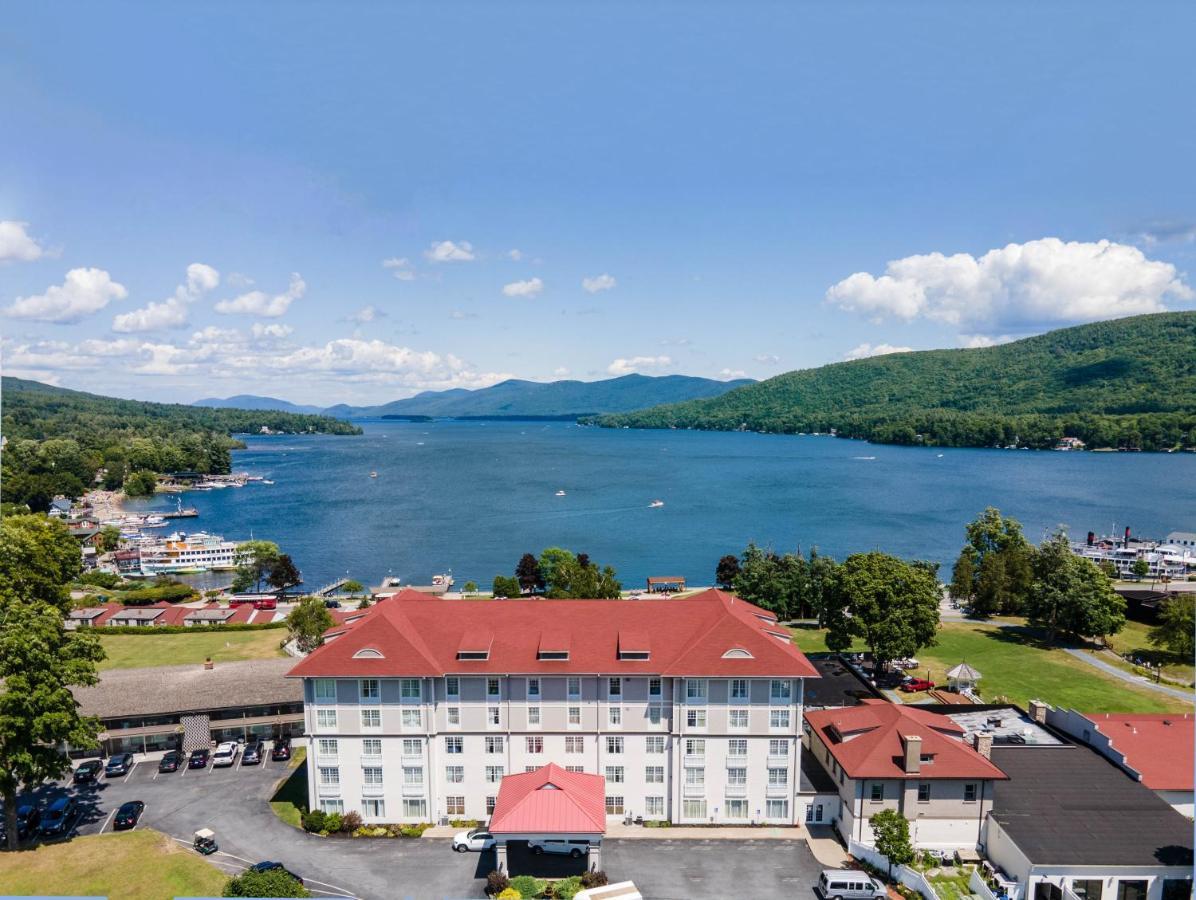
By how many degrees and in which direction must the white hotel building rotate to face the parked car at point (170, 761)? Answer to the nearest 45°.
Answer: approximately 90° to its right

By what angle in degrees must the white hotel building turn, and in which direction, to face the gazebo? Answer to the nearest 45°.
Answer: approximately 135° to its left

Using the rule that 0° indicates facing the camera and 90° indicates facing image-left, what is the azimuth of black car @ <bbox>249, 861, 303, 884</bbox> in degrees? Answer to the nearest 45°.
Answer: approximately 90°

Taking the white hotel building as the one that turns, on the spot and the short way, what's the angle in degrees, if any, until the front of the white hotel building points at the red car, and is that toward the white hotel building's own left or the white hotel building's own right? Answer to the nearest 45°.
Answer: approximately 135° to the white hotel building's own left

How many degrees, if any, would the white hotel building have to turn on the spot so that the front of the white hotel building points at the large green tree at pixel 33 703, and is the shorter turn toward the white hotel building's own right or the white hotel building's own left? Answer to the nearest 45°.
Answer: approximately 90° to the white hotel building's own right

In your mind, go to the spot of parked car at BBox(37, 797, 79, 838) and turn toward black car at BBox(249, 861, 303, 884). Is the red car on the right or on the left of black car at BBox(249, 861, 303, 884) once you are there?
left

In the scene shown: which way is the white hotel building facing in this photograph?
toward the camera

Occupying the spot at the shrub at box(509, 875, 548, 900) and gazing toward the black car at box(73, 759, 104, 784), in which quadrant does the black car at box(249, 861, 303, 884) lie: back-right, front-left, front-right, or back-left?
front-left

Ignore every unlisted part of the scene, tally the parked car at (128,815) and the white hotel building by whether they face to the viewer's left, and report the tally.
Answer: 0

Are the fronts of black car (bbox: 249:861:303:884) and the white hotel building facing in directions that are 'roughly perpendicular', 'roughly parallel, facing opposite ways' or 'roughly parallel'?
roughly perpendicular
